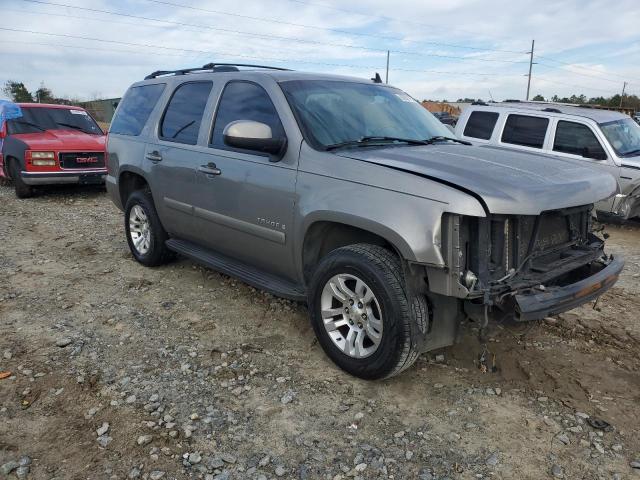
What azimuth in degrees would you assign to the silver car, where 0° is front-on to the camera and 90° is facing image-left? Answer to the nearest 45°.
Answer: approximately 315°

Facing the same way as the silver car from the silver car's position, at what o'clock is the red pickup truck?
The red pickup truck is roughly at 6 o'clock from the silver car.

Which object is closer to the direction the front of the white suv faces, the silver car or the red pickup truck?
the silver car

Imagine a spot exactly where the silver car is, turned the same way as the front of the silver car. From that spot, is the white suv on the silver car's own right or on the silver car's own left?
on the silver car's own left

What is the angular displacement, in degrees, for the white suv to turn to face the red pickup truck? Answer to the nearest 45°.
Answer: approximately 135° to its right

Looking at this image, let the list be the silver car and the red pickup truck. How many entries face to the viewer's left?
0

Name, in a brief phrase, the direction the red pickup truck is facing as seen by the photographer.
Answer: facing the viewer and to the right of the viewer

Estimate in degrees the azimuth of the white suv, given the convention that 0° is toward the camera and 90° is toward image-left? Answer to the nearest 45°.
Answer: approximately 315°
